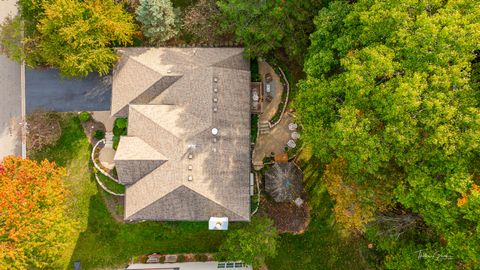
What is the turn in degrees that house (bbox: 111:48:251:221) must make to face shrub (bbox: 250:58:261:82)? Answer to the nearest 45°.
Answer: approximately 135° to its right

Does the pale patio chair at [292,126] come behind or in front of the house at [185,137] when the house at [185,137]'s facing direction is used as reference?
behind

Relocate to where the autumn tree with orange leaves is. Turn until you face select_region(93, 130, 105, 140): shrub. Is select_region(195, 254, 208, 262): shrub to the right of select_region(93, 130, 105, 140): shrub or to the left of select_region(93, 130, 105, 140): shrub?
right

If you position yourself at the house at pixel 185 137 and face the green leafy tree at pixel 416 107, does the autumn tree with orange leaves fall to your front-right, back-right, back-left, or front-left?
back-right

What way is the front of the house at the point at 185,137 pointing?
to the viewer's left

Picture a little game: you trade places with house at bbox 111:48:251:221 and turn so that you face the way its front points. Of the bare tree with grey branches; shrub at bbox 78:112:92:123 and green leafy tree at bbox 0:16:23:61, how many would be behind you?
1

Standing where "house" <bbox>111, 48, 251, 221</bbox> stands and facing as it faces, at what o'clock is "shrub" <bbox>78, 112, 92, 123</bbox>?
The shrub is roughly at 1 o'clock from the house.
